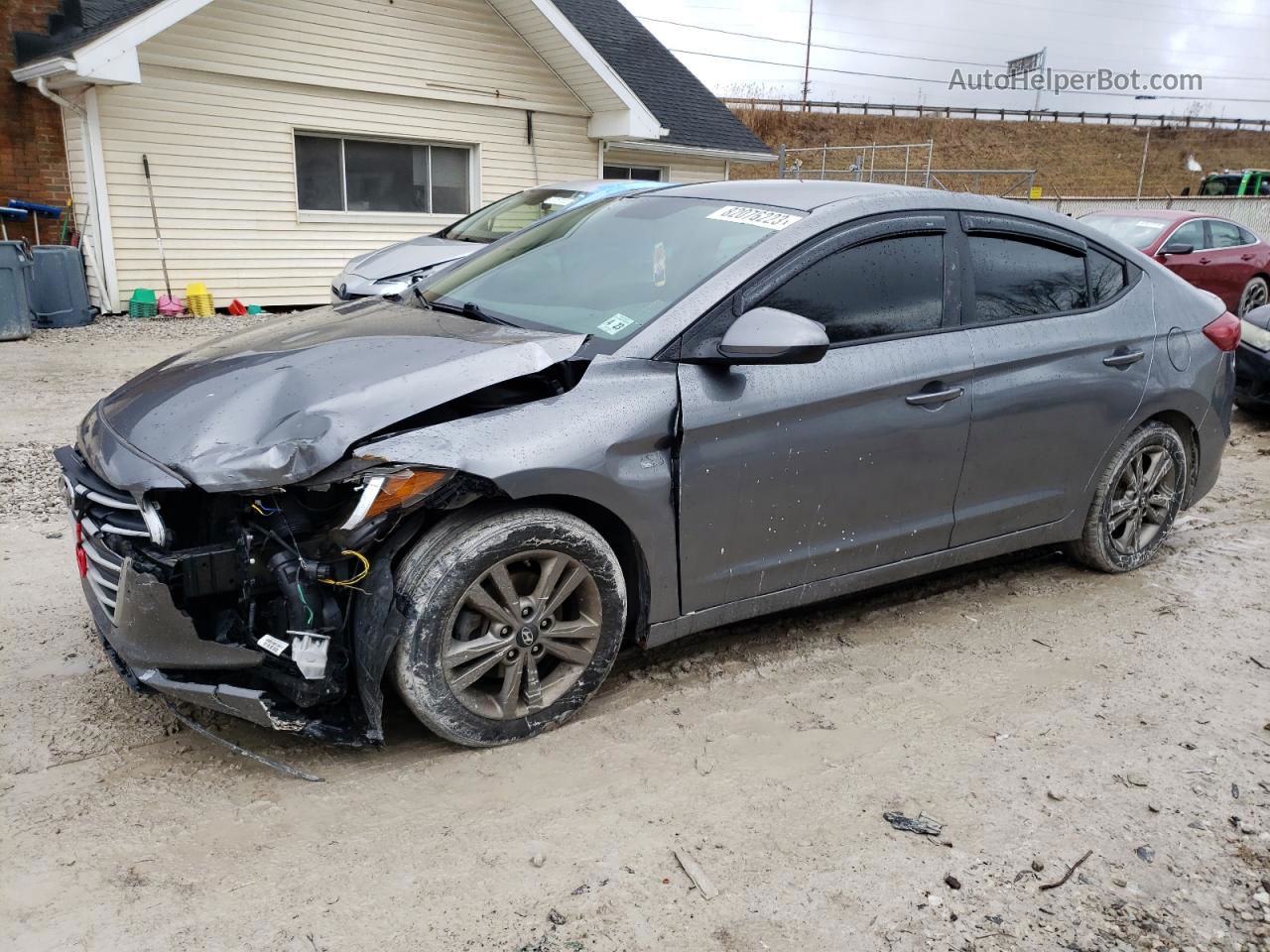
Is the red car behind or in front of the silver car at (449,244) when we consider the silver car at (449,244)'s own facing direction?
behind

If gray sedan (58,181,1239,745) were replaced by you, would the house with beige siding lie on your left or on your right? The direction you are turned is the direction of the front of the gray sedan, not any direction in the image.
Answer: on your right

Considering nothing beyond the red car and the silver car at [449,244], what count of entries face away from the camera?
0

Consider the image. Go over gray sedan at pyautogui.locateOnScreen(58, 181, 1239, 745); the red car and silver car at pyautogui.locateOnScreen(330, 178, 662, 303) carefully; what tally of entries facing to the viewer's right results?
0

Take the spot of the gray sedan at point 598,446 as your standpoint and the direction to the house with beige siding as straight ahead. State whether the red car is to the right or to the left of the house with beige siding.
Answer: right

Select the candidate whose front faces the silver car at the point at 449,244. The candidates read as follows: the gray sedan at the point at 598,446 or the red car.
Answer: the red car

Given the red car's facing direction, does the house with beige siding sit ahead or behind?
ahead

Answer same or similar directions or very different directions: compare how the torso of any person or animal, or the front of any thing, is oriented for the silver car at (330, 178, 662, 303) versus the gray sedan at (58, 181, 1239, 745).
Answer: same or similar directions

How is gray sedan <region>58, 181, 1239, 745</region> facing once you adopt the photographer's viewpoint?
facing the viewer and to the left of the viewer

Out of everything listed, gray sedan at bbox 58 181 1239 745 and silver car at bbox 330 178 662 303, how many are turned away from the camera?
0

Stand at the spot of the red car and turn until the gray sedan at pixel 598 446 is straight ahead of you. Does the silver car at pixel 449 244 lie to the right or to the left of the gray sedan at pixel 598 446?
right

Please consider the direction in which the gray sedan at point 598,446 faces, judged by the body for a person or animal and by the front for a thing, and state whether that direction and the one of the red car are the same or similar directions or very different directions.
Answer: same or similar directions

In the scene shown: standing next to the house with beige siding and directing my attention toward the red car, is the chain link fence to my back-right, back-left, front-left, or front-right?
front-left

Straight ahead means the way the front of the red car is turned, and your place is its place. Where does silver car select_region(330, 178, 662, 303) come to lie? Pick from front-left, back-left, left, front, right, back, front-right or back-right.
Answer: front
